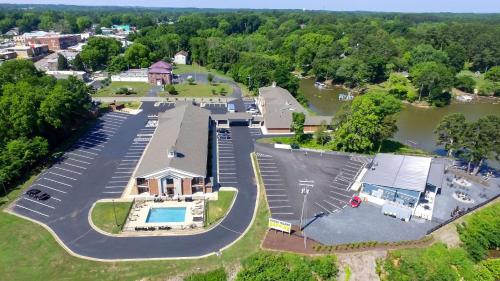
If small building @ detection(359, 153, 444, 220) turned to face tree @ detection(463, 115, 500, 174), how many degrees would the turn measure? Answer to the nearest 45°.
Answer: approximately 135° to its left

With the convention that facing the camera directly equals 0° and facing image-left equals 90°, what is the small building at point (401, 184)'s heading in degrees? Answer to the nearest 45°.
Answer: approximately 0°

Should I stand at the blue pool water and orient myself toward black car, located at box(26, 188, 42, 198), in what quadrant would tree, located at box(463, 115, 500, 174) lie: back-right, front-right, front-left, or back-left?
back-right

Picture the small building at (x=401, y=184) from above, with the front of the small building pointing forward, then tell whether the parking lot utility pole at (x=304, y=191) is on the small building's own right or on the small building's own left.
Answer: on the small building's own right

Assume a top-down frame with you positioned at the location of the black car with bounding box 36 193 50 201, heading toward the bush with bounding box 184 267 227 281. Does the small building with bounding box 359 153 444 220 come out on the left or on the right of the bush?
left

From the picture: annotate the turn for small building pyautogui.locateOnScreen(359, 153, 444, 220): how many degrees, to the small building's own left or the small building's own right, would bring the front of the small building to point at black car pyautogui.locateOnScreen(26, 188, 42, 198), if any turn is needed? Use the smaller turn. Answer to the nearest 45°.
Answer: approximately 45° to the small building's own right

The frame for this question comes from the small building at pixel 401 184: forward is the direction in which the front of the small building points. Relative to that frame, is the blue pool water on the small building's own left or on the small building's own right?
on the small building's own right

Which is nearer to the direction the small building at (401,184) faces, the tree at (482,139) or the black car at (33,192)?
the black car

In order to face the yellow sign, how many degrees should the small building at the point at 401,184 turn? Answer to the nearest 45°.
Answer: approximately 45° to its right

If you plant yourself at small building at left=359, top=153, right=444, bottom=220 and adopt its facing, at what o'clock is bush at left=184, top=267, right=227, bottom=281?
The bush is roughly at 1 o'clock from the small building.

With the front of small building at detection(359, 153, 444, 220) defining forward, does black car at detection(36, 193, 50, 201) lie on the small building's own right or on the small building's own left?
on the small building's own right
